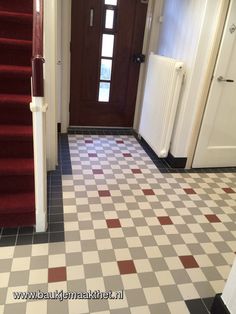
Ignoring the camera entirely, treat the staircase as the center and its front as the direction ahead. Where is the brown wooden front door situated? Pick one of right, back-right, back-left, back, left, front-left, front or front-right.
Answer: back-left

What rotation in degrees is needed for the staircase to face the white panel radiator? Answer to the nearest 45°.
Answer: approximately 90° to its left

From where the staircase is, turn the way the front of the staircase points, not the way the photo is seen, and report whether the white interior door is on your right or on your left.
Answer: on your left

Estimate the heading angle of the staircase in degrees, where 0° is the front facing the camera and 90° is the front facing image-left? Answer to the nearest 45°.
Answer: approximately 0°
